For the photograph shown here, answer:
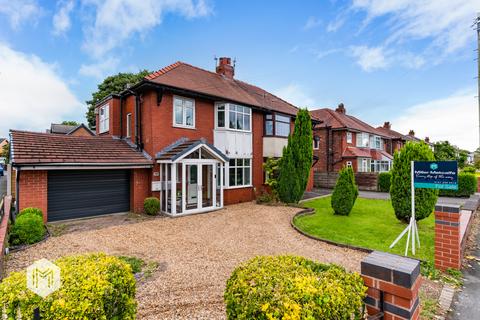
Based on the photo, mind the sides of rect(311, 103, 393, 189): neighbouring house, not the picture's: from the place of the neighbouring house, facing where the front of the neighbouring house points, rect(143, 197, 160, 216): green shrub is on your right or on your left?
on your right

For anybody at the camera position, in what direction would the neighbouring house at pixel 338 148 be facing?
facing the viewer and to the right of the viewer

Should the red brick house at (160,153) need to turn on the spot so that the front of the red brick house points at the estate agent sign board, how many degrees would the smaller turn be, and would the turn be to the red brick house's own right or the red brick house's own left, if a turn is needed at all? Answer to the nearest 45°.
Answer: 0° — it already faces it

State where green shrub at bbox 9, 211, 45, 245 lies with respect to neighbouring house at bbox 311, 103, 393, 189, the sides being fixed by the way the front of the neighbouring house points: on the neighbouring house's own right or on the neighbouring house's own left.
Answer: on the neighbouring house's own right

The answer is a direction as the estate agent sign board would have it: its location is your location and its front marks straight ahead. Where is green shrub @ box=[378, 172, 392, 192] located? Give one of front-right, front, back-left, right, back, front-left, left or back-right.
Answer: back

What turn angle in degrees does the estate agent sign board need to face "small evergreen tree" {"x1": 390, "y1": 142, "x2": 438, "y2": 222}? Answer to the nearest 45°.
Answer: approximately 180°

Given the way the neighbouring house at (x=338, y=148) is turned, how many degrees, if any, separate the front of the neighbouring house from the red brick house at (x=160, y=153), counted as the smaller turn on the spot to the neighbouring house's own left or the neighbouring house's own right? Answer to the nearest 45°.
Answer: approximately 45° to the neighbouring house's own right

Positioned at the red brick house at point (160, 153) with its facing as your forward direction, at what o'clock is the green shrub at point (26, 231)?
The green shrub is roughly at 3 o'clock from the red brick house.

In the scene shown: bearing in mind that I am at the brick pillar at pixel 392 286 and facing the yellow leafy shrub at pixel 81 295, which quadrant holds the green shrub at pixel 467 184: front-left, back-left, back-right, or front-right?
back-right

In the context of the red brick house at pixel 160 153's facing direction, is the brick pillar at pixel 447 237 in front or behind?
in front

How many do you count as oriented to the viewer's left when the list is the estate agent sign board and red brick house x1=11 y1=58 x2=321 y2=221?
0
